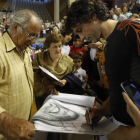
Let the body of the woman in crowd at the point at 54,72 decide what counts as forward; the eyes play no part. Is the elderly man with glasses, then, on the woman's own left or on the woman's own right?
on the woman's own right

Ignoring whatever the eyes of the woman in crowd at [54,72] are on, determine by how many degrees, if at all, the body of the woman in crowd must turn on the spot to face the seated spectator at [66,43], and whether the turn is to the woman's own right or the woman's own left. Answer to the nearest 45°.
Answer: approximately 135° to the woman's own left

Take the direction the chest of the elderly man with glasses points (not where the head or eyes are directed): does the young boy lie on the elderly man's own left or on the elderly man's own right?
on the elderly man's own left

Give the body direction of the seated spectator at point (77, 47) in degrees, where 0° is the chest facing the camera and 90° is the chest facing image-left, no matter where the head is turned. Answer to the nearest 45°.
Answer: approximately 0°

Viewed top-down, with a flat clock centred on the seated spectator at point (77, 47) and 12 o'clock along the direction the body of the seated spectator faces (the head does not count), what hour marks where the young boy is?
The young boy is roughly at 12 o'clock from the seated spectator.

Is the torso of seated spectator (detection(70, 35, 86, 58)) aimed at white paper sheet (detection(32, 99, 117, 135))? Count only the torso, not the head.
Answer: yes

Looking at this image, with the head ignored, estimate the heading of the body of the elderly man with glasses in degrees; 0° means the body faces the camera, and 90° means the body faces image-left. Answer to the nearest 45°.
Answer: approximately 315°

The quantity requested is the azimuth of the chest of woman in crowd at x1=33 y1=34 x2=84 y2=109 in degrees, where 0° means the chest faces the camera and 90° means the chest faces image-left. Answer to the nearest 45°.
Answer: approximately 315°

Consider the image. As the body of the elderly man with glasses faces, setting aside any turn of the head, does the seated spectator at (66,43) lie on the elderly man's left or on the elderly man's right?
on the elderly man's left
